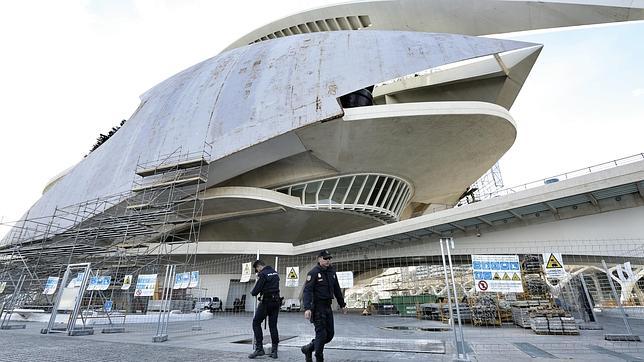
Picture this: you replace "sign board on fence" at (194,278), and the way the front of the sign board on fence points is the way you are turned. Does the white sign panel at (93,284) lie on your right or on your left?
on your right

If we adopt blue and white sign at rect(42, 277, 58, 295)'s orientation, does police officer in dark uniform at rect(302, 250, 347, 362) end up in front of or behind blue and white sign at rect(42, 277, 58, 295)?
in front

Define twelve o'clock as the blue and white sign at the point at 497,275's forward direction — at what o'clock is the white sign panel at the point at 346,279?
The white sign panel is roughly at 4 o'clock from the blue and white sign.

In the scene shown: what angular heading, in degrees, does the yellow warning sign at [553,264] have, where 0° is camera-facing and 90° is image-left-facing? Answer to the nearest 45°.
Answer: approximately 0°

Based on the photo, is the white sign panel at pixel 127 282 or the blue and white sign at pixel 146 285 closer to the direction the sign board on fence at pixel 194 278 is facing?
the blue and white sign

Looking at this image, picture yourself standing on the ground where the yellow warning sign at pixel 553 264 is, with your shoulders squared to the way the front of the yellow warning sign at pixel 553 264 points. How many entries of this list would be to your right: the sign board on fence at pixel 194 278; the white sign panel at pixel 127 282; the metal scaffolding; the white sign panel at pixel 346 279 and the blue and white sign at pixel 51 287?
5

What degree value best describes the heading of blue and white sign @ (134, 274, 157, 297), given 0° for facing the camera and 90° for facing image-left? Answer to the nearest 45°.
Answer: approximately 0°

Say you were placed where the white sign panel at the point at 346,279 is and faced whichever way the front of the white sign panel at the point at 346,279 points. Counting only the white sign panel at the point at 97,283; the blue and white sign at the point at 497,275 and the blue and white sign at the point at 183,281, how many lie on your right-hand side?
2

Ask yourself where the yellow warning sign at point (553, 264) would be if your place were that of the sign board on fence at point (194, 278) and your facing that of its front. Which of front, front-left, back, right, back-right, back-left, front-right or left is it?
front-left

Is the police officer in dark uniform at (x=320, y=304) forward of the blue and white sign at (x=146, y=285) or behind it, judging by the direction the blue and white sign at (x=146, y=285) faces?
forward

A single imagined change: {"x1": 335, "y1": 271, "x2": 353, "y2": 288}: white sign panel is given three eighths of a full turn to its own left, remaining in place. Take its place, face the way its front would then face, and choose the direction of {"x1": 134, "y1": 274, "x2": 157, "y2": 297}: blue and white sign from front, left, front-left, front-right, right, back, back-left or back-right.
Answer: back-left

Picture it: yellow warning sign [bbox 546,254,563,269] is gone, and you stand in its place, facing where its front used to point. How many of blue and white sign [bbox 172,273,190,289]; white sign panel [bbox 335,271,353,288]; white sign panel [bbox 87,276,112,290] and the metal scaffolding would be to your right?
4
